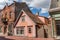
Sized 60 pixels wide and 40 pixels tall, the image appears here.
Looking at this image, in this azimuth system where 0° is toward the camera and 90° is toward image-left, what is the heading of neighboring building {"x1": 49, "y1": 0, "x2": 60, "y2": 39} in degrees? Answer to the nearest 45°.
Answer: approximately 45°
